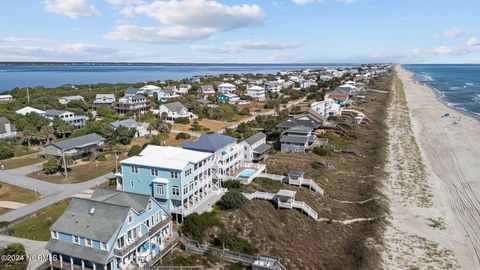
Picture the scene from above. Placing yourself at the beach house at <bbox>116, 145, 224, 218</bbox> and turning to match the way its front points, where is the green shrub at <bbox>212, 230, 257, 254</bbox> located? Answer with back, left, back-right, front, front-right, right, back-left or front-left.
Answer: front

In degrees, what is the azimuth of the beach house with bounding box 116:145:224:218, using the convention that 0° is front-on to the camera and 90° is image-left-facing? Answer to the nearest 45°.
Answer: approximately 315°

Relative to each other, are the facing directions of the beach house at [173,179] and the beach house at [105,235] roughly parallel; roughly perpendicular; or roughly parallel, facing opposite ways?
roughly parallel

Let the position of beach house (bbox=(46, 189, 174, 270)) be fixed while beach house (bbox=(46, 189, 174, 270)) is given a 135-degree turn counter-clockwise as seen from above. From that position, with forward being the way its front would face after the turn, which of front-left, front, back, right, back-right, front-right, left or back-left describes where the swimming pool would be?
front-right

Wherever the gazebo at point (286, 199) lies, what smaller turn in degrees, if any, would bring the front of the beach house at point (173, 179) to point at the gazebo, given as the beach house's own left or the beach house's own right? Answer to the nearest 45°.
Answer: approximately 45° to the beach house's own left

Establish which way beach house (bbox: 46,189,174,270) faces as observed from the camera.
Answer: facing the viewer and to the right of the viewer

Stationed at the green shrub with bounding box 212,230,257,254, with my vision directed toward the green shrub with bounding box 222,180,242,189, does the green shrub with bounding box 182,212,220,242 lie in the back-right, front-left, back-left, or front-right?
front-left

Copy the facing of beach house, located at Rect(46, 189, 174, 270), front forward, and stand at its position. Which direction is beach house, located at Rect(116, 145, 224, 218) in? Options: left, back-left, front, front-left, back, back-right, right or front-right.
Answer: left

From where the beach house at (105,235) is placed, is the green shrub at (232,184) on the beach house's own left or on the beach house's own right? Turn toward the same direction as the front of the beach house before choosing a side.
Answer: on the beach house's own left
